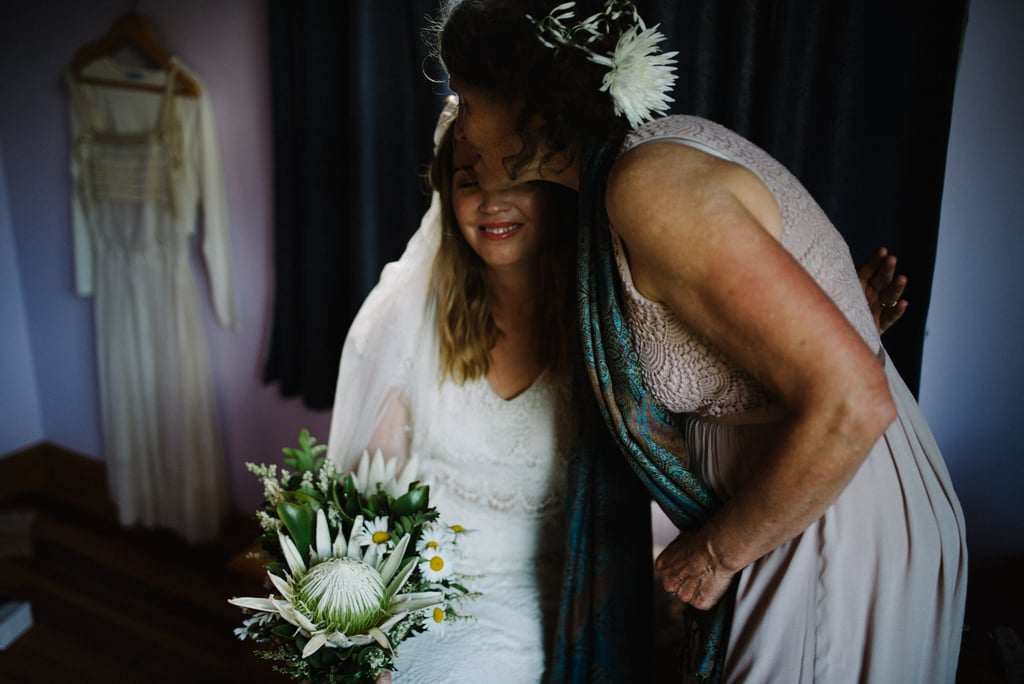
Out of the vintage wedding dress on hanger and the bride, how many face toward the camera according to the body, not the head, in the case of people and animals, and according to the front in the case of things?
2

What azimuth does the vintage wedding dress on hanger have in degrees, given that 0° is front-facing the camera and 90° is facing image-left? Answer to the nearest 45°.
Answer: approximately 0°

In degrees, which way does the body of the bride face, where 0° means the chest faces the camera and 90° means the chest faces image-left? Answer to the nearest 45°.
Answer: approximately 0°

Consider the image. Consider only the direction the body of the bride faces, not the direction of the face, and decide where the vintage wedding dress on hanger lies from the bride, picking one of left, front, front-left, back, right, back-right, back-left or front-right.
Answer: back-right
